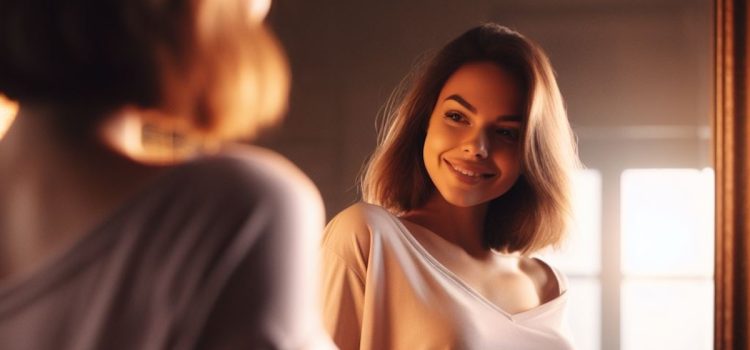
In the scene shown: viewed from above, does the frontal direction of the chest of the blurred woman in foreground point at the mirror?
yes

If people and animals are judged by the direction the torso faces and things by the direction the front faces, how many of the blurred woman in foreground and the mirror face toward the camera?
1

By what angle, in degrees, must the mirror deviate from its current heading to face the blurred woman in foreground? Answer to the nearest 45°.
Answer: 0° — it already faces them

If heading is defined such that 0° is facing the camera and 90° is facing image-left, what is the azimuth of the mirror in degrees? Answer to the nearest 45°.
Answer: approximately 0°

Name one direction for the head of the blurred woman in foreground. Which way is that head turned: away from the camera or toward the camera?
away from the camera

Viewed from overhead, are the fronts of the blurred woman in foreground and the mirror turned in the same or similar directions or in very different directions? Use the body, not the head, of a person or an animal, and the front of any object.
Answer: very different directions

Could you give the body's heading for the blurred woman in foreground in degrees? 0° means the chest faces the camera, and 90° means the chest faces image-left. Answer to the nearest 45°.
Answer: approximately 225°
